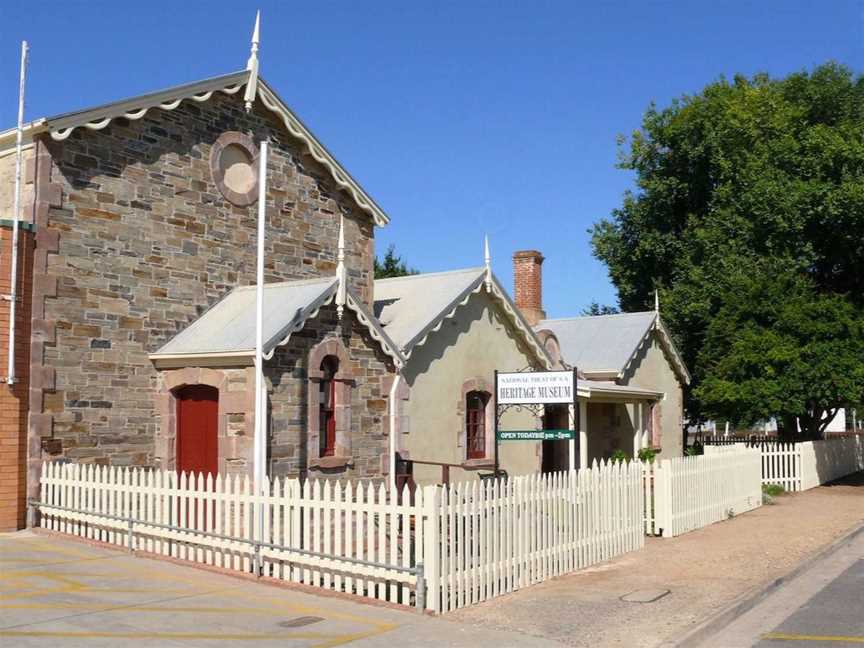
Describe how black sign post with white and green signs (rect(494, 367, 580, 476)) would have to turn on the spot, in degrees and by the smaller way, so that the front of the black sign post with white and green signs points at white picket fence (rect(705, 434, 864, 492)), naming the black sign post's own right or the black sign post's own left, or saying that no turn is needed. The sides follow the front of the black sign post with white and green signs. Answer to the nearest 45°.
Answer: approximately 135° to the black sign post's own left

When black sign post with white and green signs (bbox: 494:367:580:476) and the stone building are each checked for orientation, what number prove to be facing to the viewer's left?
0

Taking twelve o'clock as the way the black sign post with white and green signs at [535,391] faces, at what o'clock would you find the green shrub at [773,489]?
The green shrub is roughly at 7 o'clock from the black sign post with white and green signs.

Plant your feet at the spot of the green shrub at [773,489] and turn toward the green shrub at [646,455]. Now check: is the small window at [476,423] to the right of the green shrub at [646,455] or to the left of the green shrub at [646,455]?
left

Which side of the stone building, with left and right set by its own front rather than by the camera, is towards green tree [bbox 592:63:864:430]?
left

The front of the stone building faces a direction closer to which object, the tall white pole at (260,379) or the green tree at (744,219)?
the tall white pole

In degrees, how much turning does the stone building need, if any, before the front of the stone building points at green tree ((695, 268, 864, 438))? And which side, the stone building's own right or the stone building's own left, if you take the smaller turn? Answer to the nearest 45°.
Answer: approximately 90° to the stone building's own left

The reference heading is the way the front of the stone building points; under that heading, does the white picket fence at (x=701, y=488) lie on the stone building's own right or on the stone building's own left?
on the stone building's own left

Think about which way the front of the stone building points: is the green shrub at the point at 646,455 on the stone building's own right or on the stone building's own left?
on the stone building's own left

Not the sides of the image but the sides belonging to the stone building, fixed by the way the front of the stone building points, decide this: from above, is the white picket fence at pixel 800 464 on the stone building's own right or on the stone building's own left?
on the stone building's own left

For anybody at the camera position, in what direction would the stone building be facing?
facing the viewer and to the right of the viewer
